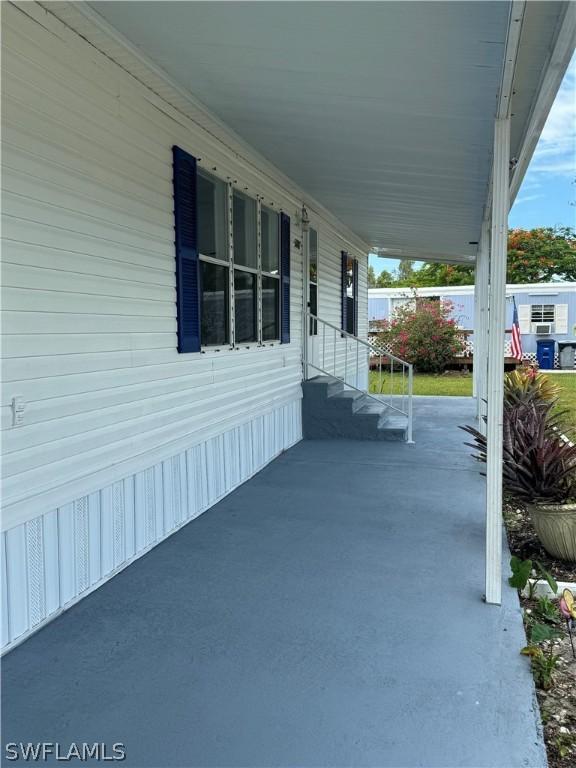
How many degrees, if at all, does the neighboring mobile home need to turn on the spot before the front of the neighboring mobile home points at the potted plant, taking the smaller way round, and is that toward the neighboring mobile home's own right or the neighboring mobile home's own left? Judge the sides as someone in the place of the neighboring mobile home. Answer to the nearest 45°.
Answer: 0° — it already faces it

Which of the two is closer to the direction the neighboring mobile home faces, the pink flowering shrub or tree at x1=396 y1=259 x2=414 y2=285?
the pink flowering shrub

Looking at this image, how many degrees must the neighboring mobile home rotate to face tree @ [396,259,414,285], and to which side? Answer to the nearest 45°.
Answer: approximately 180°

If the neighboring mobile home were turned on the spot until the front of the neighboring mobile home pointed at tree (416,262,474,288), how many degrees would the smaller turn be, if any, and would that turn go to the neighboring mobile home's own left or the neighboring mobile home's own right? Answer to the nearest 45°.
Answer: approximately 180°

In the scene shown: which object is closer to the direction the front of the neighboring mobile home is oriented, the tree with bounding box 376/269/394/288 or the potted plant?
the potted plant

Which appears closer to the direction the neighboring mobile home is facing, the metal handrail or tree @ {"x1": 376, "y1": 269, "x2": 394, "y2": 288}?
the metal handrail

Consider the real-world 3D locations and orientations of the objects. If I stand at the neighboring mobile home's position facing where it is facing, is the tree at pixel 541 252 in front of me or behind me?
behind

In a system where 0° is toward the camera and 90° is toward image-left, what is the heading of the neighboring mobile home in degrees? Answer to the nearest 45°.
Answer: approximately 0°

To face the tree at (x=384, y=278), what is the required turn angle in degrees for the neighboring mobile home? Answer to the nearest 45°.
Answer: approximately 180°
